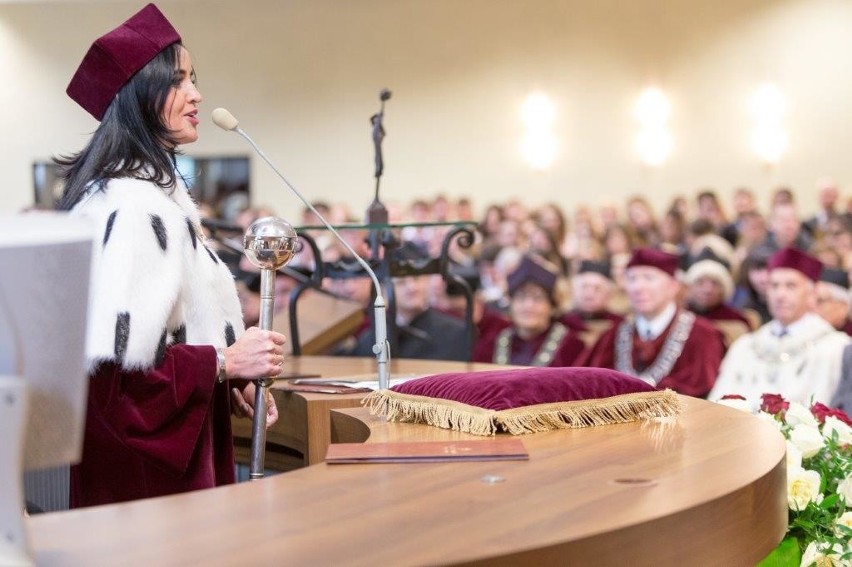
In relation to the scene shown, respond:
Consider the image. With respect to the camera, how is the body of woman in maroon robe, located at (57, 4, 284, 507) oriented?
to the viewer's right

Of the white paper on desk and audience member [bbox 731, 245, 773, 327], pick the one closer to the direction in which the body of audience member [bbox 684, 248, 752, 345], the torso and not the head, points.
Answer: the white paper on desk

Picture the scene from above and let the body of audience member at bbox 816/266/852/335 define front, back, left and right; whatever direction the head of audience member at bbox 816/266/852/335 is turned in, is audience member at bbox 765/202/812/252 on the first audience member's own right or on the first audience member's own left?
on the first audience member's own right

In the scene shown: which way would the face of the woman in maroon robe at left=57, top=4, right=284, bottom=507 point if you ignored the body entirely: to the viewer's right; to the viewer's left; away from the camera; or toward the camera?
to the viewer's right

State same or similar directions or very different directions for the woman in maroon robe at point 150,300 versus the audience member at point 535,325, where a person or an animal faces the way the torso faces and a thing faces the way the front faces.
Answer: very different directions

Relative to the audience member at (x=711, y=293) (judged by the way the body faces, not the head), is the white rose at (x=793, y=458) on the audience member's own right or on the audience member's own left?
on the audience member's own left

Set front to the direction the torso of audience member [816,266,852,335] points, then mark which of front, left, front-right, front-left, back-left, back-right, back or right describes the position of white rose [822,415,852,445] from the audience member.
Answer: front-left

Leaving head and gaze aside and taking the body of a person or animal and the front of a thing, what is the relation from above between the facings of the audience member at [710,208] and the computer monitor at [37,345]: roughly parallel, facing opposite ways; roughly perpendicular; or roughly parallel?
roughly perpendicular

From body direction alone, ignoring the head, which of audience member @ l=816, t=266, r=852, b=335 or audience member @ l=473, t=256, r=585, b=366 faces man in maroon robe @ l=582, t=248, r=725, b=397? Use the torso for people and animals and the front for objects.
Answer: audience member @ l=816, t=266, r=852, b=335

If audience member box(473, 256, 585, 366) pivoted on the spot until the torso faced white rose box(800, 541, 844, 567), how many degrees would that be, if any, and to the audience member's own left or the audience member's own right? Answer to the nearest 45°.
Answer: approximately 45° to the audience member's own left

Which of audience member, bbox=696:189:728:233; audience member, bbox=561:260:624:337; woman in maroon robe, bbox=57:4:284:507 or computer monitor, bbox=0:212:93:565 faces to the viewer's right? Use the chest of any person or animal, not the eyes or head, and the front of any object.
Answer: the woman in maroon robe

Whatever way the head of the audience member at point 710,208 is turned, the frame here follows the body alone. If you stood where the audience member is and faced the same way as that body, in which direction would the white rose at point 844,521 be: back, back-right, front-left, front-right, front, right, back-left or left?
front-left
